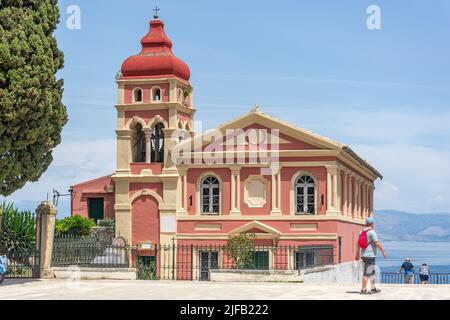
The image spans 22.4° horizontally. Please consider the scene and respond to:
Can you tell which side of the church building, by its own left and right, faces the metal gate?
front

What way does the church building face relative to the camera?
toward the camera

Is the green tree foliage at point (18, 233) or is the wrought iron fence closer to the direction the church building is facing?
the wrought iron fence

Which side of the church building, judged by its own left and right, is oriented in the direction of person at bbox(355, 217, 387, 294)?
front

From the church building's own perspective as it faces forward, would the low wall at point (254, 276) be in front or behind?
in front
